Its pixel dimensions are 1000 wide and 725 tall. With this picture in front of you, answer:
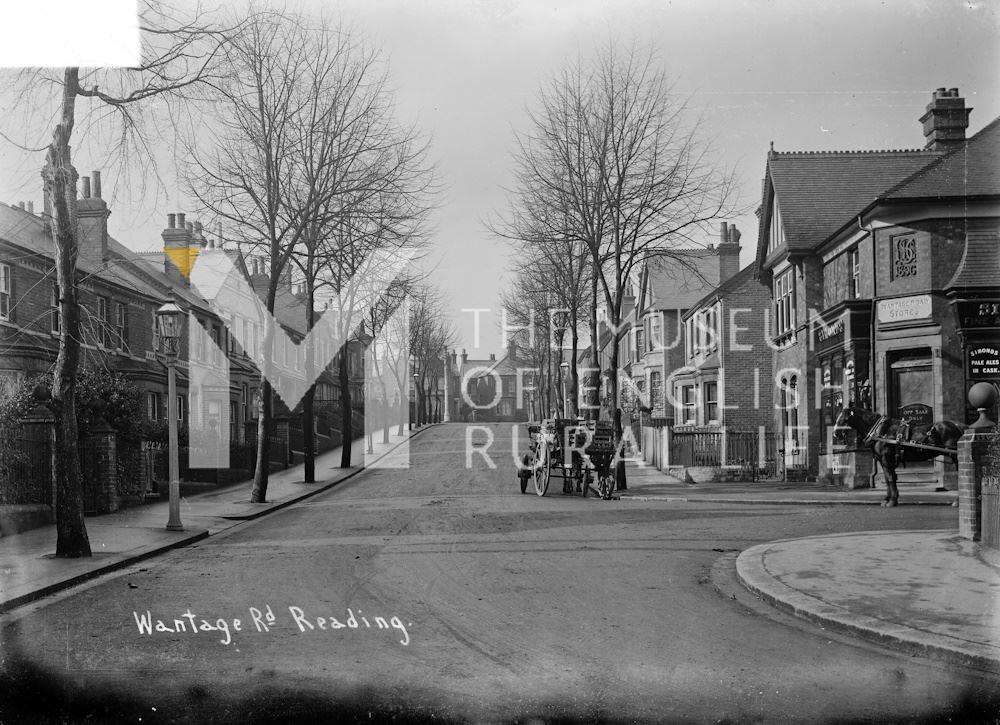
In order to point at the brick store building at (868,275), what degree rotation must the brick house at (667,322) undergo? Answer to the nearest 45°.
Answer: approximately 90° to its left

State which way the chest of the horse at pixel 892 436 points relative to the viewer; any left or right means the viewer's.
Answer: facing to the left of the viewer

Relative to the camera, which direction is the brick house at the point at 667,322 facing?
to the viewer's left

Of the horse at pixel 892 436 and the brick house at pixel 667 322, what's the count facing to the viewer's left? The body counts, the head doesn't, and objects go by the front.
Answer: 2

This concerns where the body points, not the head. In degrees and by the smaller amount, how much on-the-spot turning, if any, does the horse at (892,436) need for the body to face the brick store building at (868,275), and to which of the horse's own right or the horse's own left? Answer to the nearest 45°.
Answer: approximately 90° to the horse's own right

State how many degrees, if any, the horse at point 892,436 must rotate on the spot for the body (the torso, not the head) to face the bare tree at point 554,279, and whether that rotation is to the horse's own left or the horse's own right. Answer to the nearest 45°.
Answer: approximately 45° to the horse's own right

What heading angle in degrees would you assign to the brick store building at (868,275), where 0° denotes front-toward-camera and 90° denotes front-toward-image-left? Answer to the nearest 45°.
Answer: approximately 45°

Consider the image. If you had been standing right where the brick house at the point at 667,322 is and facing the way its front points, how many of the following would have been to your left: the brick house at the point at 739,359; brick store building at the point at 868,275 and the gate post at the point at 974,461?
3
